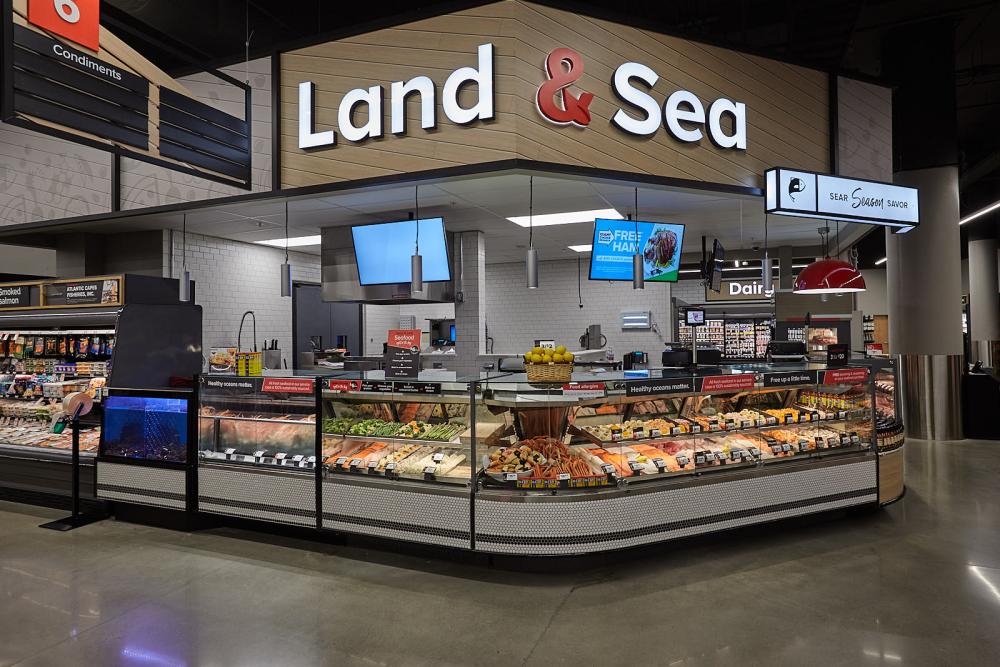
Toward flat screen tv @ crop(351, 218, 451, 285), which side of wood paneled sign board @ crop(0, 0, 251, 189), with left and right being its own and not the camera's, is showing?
left

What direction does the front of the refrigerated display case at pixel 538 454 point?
toward the camera

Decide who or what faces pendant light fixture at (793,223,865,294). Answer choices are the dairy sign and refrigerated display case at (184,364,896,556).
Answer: the dairy sign

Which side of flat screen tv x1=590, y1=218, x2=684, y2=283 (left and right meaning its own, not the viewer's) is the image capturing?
front

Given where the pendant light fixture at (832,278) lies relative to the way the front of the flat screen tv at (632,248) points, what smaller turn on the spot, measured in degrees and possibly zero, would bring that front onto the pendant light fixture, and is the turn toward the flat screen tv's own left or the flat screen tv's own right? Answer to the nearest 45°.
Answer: approximately 90° to the flat screen tv's own left

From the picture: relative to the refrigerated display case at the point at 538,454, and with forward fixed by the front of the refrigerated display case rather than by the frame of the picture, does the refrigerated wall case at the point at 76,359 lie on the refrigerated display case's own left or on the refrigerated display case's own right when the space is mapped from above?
on the refrigerated display case's own right

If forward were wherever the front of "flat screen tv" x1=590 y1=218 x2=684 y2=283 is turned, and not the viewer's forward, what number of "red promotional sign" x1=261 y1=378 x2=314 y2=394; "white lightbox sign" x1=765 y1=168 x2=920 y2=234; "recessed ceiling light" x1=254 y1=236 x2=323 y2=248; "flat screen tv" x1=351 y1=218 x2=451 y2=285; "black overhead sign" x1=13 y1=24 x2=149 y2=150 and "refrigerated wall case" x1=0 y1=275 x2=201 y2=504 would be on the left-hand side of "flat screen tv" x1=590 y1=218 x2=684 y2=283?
1

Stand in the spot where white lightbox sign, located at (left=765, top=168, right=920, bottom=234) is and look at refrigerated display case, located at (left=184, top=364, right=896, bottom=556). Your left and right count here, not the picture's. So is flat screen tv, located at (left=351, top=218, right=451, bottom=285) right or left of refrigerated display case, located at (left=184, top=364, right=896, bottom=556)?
right

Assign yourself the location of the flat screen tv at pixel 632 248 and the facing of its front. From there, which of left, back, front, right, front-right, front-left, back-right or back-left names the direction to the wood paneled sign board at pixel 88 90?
front-right

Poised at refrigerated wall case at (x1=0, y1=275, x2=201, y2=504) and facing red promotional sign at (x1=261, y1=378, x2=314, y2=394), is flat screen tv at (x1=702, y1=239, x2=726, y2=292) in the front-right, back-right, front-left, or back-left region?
front-left

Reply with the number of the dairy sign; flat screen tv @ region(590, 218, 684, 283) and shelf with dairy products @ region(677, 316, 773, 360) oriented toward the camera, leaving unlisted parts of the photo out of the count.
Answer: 3

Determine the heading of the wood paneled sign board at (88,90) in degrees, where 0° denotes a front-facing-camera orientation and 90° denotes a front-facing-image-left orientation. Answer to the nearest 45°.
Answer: approximately 315°

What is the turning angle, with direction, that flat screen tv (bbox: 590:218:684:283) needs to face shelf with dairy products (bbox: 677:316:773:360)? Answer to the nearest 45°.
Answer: approximately 180°

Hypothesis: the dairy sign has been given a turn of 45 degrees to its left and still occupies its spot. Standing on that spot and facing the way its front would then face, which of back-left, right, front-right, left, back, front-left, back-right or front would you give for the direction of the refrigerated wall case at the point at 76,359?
right

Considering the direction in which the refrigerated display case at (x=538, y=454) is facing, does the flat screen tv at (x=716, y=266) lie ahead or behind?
behind

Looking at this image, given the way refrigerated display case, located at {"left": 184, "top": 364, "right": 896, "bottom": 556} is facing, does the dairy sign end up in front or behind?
behind
